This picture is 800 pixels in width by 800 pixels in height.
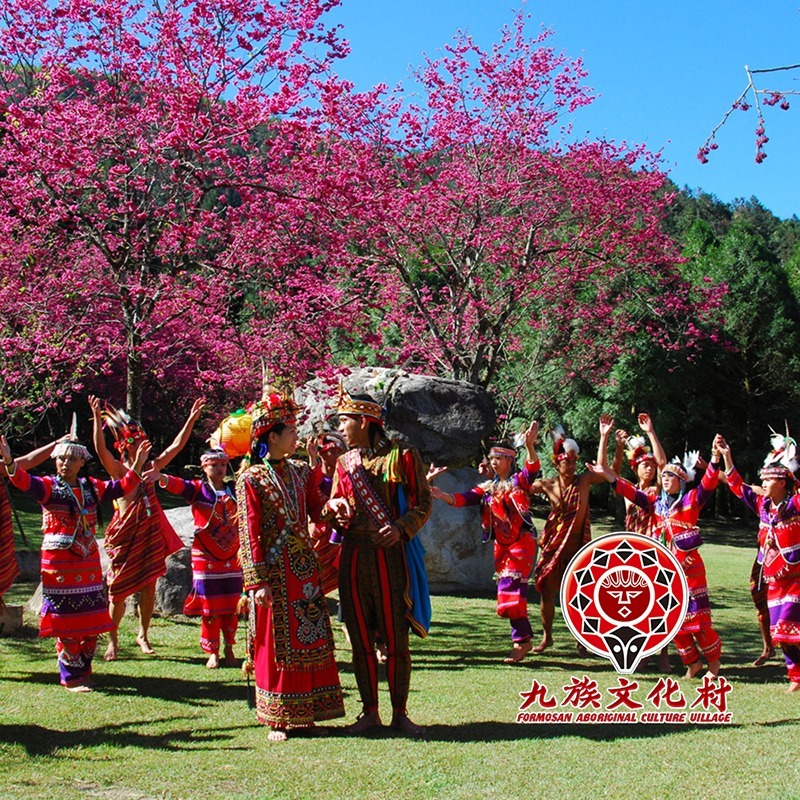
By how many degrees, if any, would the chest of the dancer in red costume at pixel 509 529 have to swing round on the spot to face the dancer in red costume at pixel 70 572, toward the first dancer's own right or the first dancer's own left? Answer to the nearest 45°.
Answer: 0° — they already face them

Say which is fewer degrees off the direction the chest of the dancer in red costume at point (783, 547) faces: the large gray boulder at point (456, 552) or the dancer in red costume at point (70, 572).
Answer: the dancer in red costume

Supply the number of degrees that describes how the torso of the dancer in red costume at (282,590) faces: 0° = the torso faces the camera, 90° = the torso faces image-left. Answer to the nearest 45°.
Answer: approximately 315°

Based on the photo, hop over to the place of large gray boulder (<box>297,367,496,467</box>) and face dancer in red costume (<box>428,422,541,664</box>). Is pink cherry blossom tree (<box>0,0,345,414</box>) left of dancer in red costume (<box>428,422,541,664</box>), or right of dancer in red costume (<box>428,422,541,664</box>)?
right
